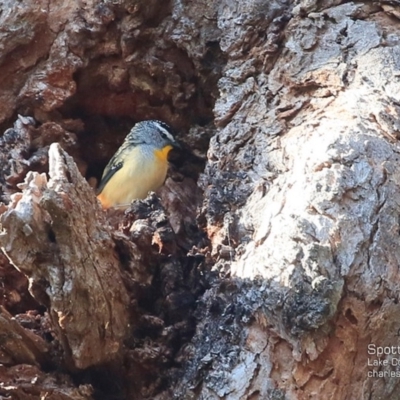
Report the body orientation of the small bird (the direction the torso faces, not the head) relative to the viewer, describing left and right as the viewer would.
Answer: facing to the right of the viewer
